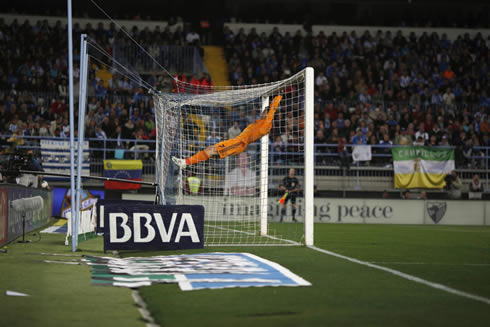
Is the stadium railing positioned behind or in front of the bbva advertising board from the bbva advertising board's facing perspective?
behind

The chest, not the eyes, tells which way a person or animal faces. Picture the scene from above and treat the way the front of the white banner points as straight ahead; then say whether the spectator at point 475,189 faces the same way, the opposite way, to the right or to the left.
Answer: the same way

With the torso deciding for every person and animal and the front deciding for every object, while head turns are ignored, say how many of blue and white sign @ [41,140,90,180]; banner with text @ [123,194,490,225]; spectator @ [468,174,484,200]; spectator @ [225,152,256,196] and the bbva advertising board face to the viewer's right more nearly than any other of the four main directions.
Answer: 0

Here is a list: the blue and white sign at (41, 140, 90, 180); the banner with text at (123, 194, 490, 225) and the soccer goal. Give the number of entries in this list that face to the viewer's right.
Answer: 1

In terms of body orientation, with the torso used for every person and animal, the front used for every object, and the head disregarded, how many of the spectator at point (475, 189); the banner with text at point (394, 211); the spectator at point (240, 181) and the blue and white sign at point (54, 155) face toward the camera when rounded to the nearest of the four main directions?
4

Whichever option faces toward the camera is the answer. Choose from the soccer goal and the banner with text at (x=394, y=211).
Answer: the banner with text

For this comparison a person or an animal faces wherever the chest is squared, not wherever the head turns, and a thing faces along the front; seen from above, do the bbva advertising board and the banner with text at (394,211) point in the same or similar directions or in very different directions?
same or similar directions

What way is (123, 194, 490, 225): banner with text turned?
toward the camera

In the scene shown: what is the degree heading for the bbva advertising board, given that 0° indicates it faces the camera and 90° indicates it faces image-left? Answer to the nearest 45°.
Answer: approximately 0°

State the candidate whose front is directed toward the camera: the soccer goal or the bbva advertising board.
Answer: the bbva advertising board

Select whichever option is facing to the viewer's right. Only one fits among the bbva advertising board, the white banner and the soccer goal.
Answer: the soccer goal

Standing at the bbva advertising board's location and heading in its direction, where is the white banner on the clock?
The white banner is roughly at 7 o'clock from the bbva advertising board.

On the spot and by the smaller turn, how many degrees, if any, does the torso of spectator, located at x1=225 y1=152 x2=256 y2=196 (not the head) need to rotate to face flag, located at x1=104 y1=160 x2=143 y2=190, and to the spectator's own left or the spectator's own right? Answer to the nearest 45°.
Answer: approximately 90° to the spectator's own right

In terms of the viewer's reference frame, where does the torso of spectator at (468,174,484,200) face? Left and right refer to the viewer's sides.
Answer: facing the viewer

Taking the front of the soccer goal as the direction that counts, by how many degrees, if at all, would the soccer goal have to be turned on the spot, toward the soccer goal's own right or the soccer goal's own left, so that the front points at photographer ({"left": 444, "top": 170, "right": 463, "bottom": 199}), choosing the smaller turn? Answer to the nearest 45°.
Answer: approximately 45° to the soccer goal's own left

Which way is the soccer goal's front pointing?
to the viewer's right

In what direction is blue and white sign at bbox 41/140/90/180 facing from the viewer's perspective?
toward the camera
